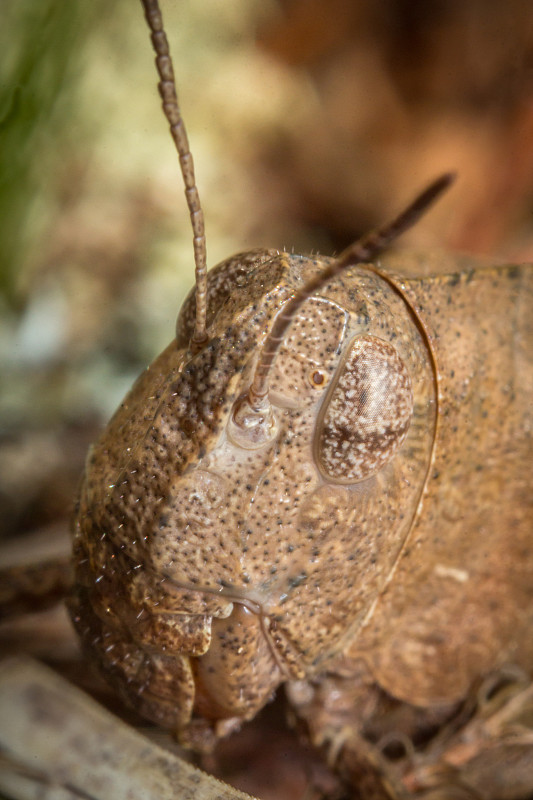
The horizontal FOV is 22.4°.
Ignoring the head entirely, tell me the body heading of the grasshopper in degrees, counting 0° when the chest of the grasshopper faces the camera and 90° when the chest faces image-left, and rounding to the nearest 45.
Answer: approximately 45°
